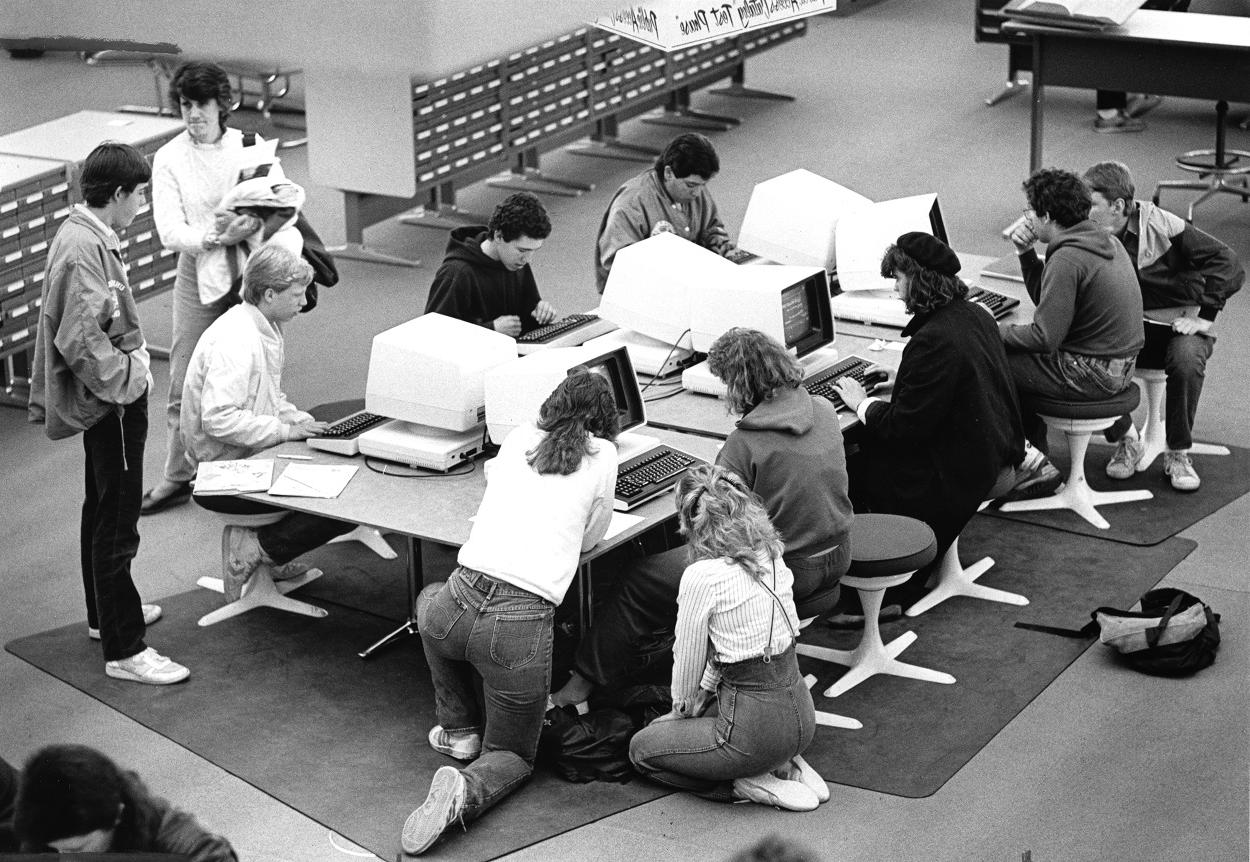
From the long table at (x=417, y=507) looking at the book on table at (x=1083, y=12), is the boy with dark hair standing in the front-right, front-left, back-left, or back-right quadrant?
back-left

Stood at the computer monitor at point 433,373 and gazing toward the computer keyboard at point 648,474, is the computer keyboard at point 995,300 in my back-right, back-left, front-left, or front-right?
front-left

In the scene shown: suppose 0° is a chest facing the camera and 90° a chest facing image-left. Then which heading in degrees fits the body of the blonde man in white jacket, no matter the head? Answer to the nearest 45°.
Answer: approximately 270°

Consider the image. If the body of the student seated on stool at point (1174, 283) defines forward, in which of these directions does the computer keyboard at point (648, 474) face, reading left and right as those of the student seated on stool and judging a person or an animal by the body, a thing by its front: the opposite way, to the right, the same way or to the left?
to the left

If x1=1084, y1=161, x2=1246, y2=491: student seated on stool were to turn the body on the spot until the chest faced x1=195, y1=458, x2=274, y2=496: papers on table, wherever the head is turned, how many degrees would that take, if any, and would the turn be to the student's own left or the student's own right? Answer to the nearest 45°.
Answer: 0° — they already face it

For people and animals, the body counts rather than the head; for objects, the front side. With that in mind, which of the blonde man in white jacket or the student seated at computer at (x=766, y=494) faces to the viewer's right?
the blonde man in white jacket

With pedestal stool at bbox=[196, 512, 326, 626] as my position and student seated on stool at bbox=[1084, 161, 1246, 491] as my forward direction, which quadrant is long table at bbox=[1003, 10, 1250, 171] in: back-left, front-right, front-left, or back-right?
front-left

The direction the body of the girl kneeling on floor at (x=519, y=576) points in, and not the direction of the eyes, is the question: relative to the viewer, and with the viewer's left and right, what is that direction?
facing away from the viewer and to the right of the viewer

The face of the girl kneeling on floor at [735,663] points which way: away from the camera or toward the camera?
away from the camera

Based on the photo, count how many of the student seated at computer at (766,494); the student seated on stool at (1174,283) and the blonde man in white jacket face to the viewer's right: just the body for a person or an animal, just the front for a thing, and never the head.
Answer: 1

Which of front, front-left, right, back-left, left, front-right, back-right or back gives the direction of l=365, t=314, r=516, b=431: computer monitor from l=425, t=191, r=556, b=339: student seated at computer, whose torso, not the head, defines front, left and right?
front-right

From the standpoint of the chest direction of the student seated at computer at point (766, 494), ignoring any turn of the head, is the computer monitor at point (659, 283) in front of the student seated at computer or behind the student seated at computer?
in front

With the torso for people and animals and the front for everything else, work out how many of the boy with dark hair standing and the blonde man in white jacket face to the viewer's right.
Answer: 2

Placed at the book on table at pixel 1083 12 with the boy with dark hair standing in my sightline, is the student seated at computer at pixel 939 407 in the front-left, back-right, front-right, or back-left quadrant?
front-left

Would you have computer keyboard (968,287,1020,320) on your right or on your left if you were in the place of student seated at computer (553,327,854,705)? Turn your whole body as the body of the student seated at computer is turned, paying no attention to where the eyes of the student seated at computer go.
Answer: on your right

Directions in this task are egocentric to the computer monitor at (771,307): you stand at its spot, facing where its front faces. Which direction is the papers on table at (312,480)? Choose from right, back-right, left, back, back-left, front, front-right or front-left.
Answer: right

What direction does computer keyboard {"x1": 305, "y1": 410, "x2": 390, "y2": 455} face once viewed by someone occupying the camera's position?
facing away from the viewer and to the left of the viewer

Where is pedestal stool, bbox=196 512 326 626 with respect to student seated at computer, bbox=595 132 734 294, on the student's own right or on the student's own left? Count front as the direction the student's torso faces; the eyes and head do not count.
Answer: on the student's own right

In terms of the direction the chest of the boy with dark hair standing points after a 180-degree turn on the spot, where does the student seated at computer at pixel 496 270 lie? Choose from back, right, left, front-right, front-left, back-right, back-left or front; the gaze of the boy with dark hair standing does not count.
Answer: back-right

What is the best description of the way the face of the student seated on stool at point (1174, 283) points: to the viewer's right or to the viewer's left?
to the viewer's left
